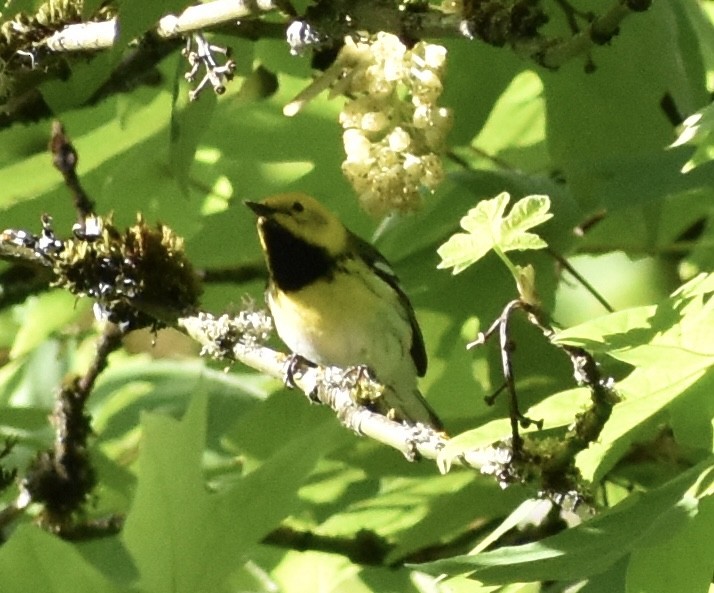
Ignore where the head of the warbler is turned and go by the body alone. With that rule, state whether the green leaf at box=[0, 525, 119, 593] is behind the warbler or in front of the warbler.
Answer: in front

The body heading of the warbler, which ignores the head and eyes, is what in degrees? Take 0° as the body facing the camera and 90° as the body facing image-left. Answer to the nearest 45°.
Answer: approximately 45°

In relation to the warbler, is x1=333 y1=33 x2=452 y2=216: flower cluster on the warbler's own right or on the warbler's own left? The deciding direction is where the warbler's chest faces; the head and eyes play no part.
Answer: on the warbler's own left

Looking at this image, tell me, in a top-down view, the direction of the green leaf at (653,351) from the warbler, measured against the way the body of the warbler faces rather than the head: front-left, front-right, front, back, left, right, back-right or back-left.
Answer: back-left

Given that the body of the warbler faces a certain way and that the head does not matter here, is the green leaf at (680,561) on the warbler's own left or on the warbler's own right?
on the warbler's own left

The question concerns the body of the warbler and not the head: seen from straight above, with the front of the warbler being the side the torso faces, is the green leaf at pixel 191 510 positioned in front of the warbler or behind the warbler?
in front
